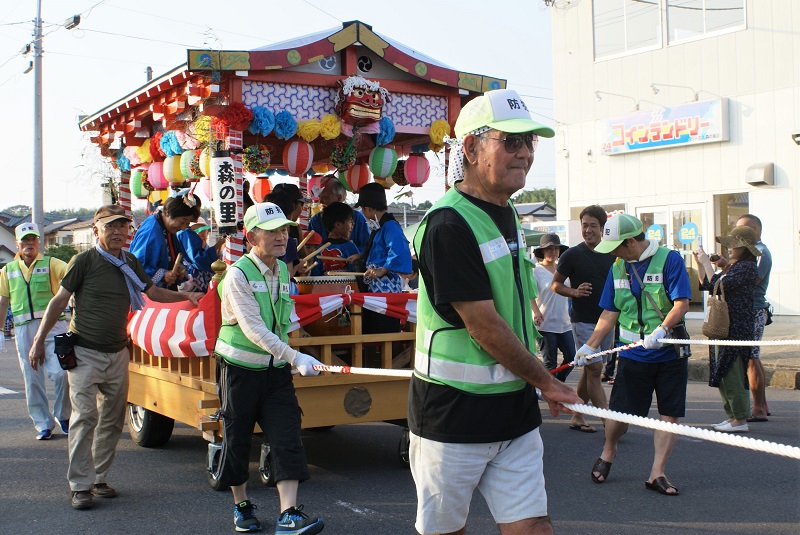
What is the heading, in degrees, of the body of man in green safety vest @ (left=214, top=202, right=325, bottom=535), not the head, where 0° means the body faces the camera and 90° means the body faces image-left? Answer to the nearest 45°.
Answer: approximately 315°

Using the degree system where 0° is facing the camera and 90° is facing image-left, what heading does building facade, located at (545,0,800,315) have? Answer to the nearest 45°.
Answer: approximately 45°

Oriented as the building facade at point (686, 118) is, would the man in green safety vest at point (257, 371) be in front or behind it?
in front

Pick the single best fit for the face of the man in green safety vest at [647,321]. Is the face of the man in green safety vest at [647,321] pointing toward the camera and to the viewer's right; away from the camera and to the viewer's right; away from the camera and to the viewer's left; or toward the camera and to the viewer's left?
toward the camera and to the viewer's left

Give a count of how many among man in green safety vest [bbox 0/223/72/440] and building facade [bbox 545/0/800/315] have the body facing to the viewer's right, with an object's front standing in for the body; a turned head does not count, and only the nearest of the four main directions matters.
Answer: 0

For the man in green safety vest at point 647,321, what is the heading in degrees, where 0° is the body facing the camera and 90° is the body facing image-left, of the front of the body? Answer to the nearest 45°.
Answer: approximately 45°

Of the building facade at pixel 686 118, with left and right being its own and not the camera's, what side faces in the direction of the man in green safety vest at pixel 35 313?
front

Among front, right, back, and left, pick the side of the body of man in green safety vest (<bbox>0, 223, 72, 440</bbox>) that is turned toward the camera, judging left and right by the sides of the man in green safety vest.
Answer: front

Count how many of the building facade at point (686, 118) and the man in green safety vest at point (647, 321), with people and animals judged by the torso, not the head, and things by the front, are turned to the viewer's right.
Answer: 0

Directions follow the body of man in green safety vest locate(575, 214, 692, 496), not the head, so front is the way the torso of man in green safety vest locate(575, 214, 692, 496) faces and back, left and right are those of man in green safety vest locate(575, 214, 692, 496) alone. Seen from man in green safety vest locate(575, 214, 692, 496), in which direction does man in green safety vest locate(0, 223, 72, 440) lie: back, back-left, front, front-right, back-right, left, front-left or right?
front-right
